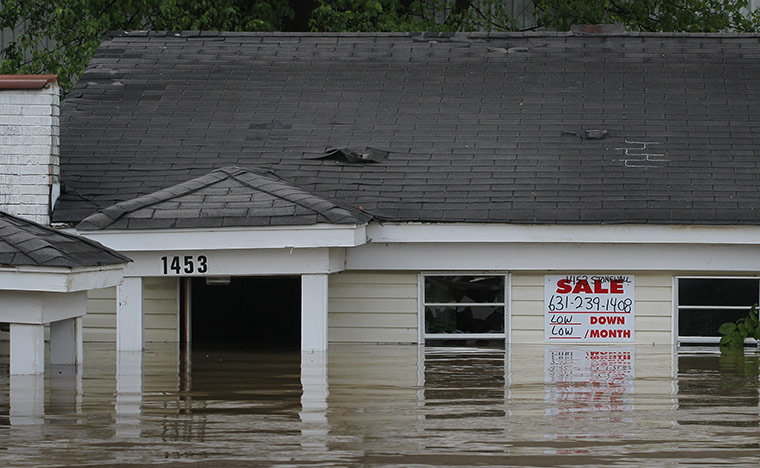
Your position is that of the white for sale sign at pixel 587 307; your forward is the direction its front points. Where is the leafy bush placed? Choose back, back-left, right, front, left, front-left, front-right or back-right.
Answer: left

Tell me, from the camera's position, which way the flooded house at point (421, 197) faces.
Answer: facing the viewer

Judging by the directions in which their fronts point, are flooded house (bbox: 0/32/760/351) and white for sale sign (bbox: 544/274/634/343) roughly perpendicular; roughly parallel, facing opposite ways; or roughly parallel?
roughly parallel

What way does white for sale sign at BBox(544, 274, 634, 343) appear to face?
toward the camera
